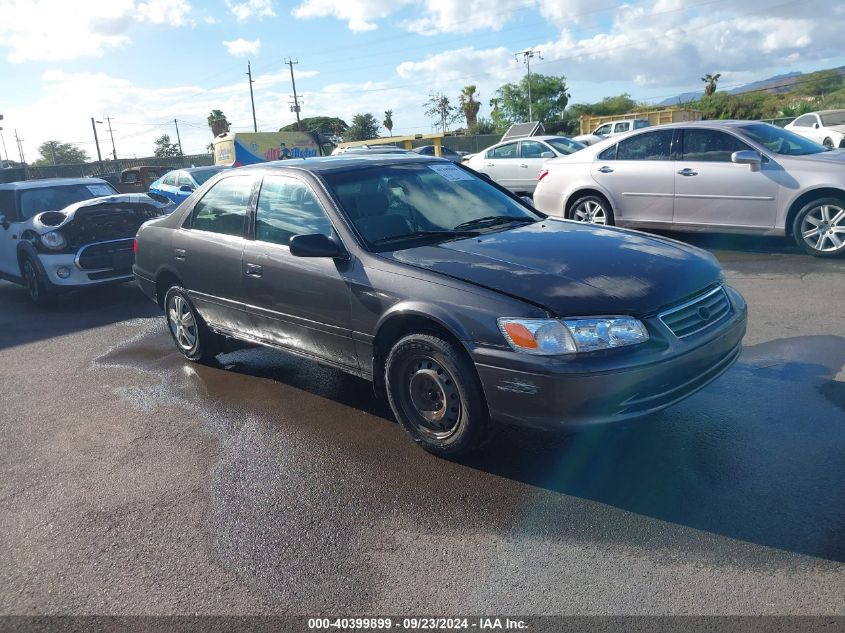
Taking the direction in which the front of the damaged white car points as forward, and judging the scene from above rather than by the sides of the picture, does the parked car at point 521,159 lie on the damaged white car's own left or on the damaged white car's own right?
on the damaged white car's own left

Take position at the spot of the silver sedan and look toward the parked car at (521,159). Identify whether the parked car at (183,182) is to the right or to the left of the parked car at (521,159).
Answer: left

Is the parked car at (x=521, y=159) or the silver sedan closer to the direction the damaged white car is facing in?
the silver sedan

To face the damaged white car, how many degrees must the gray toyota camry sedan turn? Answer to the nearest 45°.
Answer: approximately 180°

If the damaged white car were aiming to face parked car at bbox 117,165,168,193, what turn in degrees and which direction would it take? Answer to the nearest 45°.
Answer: approximately 135° to its left

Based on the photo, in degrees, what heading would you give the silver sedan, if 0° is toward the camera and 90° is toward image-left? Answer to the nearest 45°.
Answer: approximately 270°

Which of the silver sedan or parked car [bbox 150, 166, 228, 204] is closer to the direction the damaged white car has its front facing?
the silver sedan

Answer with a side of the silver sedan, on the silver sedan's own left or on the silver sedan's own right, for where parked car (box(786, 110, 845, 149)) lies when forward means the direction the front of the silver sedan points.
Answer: on the silver sedan's own left

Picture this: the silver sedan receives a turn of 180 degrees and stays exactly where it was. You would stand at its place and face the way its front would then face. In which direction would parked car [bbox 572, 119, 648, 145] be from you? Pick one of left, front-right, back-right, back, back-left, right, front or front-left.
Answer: right

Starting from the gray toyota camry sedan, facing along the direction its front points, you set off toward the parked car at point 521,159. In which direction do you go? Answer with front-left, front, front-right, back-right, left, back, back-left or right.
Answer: back-left
